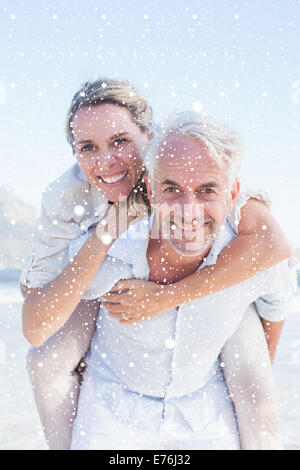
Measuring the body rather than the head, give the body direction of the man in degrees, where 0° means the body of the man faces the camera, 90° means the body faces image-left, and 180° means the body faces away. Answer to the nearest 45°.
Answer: approximately 0°

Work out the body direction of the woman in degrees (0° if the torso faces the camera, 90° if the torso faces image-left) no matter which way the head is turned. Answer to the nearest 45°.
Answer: approximately 0°
